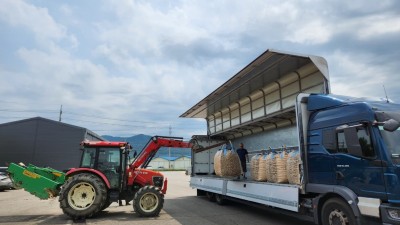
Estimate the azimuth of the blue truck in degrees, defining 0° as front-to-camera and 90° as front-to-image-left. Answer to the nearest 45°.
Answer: approximately 315°

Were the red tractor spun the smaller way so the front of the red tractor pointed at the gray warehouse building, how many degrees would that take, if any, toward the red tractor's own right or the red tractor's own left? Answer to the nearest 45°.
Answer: approximately 90° to the red tractor's own left

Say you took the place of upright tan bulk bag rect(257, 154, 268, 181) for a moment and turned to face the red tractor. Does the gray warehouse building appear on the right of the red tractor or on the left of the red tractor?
right

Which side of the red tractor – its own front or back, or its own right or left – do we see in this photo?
right
